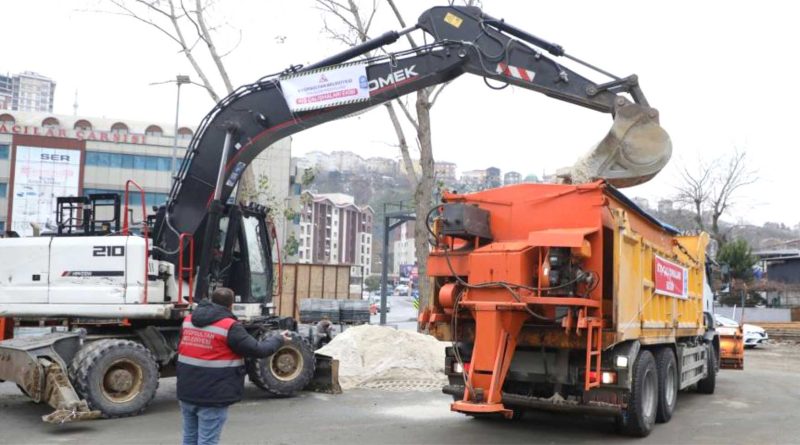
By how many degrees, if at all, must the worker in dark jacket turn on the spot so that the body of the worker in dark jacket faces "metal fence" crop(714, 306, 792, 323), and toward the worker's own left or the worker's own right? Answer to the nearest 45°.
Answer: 0° — they already face it

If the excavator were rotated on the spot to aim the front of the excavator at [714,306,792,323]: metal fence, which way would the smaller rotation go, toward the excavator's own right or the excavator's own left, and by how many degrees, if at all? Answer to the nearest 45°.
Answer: approximately 45° to the excavator's own left

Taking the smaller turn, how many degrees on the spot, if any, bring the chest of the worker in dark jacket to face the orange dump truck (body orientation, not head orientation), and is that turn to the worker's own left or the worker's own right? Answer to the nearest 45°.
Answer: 0° — they already face it

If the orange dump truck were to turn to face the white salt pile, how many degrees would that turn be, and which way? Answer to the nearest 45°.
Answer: approximately 90° to its left

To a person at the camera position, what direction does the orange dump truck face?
facing away from the viewer and to the right of the viewer

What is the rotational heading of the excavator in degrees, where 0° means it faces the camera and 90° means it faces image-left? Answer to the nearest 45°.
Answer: approximately 270°

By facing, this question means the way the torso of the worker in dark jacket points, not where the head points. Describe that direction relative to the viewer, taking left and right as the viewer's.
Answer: facing away from the viewer and to the right of the viewer

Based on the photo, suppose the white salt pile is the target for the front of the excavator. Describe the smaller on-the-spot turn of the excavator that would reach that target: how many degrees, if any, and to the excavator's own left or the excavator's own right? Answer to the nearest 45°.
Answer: approximately 45° to the excavator's own left

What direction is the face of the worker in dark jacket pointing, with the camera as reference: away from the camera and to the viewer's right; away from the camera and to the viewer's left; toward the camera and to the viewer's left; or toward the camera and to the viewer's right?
away from the camera and to the viewer's right

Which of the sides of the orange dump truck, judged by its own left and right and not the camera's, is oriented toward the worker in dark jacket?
back
